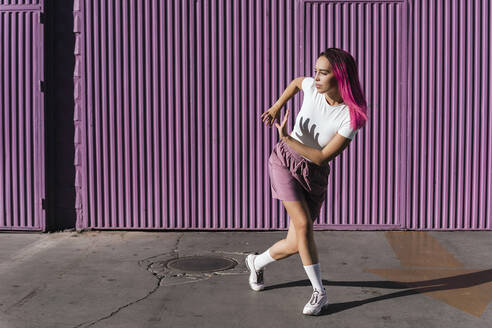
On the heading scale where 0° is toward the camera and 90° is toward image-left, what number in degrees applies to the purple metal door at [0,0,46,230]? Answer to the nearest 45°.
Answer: approximately 0°

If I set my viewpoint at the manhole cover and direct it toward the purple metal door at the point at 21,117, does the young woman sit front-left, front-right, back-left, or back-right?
back-left

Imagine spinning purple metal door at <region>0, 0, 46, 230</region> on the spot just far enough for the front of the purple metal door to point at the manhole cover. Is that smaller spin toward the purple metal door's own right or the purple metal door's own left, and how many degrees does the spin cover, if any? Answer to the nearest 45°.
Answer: approximately 45° to the purple metal door's own left

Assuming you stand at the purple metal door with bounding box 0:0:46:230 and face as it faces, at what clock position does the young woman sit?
The young woman is roughly at 11 o'clock from the purple metal door.
